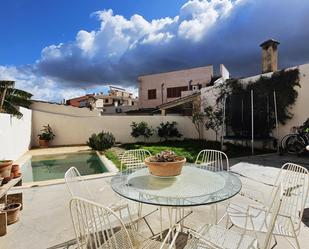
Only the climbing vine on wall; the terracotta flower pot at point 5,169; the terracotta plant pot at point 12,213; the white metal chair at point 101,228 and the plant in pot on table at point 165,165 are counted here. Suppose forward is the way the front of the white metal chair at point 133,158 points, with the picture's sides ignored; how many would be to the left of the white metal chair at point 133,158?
1

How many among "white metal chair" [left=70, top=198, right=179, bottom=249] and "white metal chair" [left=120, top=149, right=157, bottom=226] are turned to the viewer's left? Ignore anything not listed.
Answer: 0

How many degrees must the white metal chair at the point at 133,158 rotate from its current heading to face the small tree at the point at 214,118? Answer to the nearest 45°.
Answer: approximately 90° to its left

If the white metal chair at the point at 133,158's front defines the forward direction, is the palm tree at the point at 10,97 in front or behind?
behind

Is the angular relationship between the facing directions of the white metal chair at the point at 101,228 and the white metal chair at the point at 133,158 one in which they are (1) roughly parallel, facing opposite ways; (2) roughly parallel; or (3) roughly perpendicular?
roughly perpendicular

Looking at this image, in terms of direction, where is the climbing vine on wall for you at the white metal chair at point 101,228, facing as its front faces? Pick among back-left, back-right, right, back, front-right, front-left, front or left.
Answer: front

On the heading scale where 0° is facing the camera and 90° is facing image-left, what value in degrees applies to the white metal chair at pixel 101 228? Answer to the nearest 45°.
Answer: approximately 225°

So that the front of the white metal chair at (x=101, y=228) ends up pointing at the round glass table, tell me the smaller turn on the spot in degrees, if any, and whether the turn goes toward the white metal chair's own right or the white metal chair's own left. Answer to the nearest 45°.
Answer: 0° — it already faces it

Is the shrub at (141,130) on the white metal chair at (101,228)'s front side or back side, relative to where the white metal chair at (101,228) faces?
on the front side

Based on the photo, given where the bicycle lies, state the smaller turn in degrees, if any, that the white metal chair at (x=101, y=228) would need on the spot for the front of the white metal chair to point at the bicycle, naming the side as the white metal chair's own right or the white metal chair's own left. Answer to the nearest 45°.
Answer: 0° — it already faces it

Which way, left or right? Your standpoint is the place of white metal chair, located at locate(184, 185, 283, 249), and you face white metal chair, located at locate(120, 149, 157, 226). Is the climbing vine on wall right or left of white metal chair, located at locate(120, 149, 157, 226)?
right

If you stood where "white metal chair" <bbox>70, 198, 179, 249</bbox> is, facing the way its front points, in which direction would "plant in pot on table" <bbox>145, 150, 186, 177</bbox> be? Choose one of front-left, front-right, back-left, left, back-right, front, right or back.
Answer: front

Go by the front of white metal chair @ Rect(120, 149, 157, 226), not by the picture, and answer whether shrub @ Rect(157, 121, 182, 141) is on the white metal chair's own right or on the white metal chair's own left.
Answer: on the white metal chair's own left

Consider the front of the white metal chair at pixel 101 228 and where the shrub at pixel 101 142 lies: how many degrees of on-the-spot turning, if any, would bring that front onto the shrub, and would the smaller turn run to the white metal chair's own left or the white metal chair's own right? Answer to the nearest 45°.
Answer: approximately 45° to the white metal chair's own left

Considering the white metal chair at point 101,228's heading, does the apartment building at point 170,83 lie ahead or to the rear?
ahead
